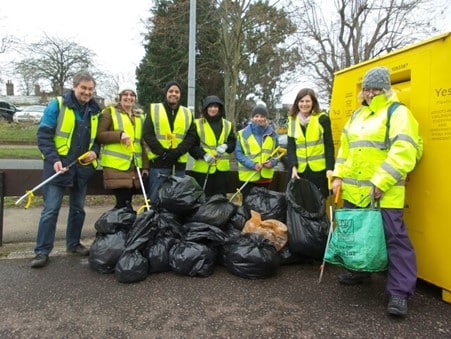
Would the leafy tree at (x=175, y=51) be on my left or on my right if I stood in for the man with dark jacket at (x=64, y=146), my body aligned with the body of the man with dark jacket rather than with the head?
on my left

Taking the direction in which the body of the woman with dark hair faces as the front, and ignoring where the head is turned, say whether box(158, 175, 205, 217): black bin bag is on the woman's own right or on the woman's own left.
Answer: on the woman's own right

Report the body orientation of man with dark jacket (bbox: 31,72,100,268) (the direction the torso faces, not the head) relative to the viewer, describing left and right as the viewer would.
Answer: facing the viewer and to the right of the viewer

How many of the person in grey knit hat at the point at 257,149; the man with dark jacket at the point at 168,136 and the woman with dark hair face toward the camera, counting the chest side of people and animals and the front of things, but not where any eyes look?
3

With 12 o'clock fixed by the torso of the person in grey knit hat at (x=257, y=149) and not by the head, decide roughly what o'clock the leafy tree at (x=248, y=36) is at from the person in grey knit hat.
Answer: The leafy tree is roughly at 6 o'clock from the person in grey knit hat.

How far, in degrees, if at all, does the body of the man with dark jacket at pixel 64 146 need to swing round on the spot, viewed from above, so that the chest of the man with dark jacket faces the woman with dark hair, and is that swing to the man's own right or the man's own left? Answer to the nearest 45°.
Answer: approximately 45° to the man's own left

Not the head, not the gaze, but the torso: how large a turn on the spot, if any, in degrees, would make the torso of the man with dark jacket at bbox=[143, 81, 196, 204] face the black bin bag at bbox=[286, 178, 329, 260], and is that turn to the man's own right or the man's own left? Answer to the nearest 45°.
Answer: approximately 45° to the man's own left

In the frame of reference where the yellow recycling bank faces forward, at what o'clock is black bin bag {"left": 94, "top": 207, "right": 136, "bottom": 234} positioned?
The black bin bag is roughly at 1 o'clock from the yellow recycling bank.

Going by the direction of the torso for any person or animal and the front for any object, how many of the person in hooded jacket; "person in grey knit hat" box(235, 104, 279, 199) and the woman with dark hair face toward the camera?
3
